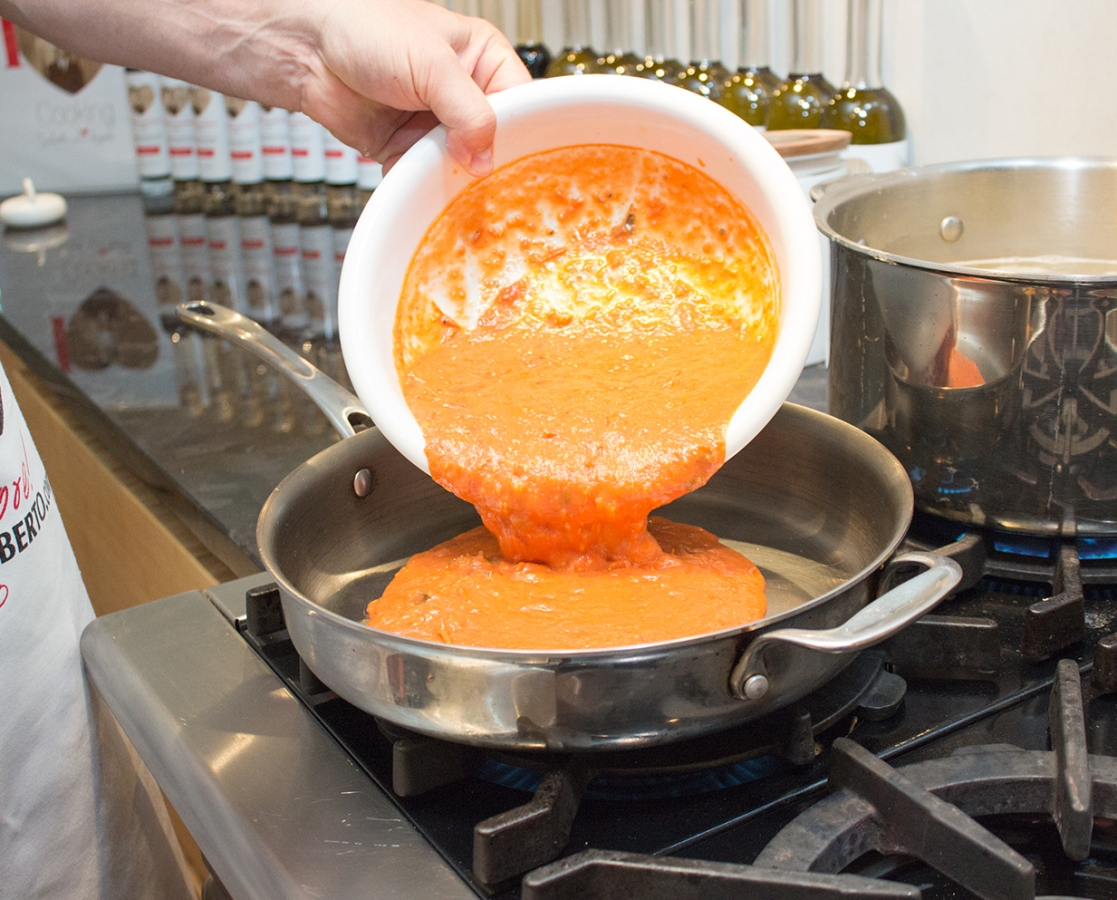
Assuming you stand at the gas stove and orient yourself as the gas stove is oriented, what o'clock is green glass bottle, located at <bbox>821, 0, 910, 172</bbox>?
The green glass bottle is roughly at 5 o'clock from the gas stove.

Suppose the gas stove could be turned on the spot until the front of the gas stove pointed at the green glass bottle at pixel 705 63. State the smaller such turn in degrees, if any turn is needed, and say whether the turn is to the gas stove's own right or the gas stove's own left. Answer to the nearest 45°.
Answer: approximately 135° to the gas stove's own right

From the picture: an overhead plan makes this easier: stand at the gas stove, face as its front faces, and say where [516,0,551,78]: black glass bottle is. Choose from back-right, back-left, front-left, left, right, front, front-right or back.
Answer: back-right

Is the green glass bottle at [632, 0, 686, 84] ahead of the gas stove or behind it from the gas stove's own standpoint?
behind

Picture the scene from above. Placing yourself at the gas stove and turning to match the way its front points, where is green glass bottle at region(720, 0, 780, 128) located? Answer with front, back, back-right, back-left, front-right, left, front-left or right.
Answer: back-right

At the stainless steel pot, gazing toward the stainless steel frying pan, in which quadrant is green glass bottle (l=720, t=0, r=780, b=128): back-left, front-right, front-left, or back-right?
back-right

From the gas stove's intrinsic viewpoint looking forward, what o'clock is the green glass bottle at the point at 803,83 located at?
The green glass bottle is roughly at 5 o'clock from the gas stove.

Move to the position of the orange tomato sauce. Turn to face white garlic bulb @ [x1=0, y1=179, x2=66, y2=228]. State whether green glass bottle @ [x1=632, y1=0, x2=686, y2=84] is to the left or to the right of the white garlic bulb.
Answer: right

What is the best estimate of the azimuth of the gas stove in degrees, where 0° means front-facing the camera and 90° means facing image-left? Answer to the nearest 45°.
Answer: approximately 45°
